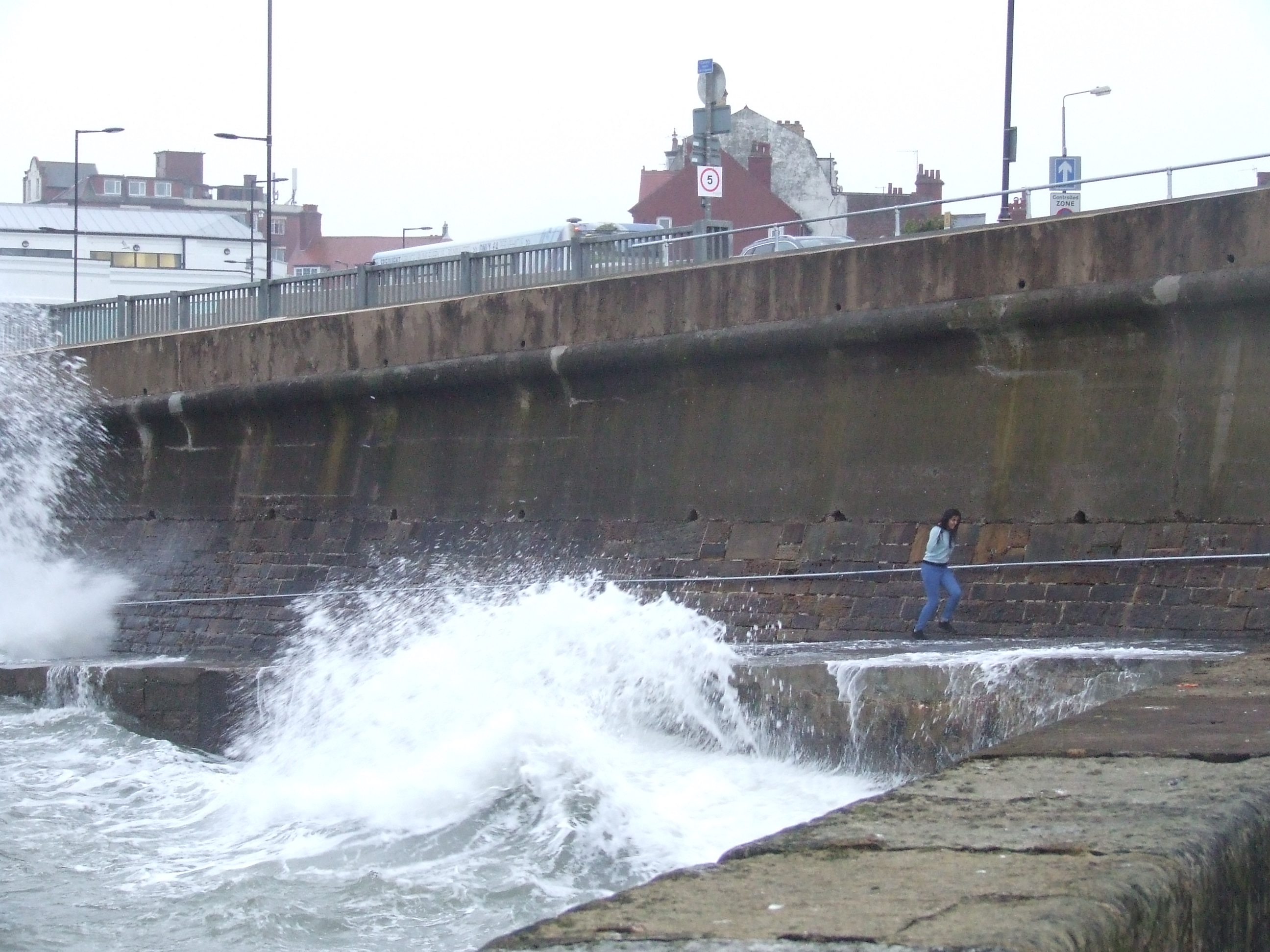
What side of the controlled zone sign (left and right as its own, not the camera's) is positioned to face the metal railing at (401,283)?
right

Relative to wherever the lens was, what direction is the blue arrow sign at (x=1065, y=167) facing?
facing the viewer

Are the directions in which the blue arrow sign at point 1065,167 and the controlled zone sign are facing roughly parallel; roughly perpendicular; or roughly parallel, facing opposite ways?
roughly parallel

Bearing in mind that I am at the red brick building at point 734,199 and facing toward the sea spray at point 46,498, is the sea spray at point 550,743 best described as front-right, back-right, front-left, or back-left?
front-left

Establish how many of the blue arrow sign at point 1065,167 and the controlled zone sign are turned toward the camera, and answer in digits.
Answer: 2

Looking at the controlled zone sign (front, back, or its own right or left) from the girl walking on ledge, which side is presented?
front

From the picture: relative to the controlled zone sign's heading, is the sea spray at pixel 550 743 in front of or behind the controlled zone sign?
in front

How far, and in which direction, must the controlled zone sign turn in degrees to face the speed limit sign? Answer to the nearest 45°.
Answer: approximately 90° to its right

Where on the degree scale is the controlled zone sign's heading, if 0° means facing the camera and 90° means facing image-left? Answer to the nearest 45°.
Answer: approximately 0°
